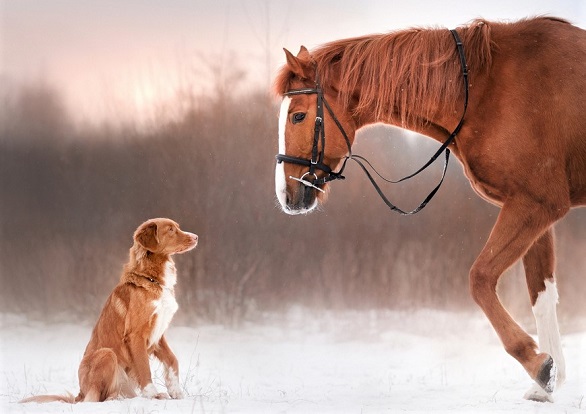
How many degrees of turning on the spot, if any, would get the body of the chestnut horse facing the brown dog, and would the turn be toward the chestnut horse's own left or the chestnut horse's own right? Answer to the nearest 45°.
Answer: approximately 45° to the chestnut horse's own left

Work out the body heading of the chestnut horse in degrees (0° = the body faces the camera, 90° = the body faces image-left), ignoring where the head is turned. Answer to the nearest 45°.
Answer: approximately 90°
